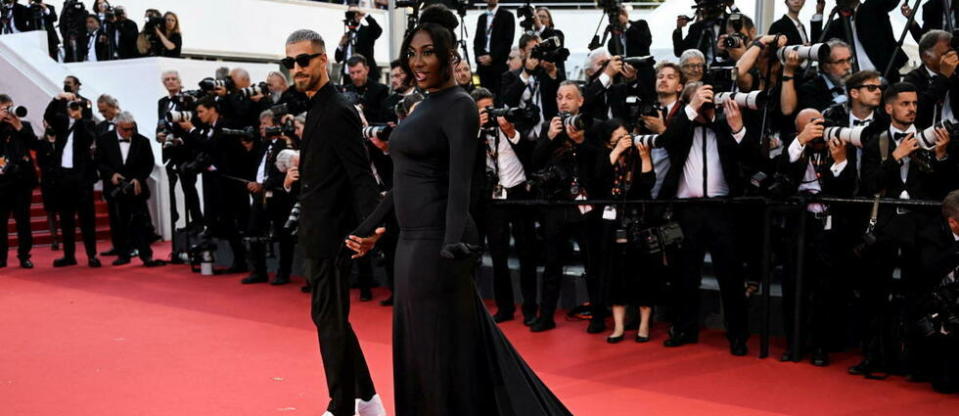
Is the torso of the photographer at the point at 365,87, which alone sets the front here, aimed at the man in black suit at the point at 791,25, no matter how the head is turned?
no

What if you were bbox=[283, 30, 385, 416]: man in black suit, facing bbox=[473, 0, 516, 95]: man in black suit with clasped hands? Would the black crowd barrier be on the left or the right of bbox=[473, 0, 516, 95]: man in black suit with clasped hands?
right

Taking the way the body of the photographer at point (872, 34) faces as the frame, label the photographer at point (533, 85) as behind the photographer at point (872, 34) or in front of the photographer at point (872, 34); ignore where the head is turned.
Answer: in front

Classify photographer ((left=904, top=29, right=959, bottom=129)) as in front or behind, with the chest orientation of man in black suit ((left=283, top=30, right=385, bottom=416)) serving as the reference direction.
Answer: behind

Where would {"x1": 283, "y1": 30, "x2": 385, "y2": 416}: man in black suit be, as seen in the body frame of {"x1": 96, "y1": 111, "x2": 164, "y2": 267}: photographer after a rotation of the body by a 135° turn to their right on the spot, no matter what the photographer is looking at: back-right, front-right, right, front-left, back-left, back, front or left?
back-left

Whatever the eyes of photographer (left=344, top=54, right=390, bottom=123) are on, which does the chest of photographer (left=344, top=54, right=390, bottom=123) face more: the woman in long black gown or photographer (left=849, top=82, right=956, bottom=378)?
the woman in long black gown

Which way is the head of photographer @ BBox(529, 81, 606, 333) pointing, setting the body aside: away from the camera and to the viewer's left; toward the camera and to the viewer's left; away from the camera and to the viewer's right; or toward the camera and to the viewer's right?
toward the camera and to the viewer's left

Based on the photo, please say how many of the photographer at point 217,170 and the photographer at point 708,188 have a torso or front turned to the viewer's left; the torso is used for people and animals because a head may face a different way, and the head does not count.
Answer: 1

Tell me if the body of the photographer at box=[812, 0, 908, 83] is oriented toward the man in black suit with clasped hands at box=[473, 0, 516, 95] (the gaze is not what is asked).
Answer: no

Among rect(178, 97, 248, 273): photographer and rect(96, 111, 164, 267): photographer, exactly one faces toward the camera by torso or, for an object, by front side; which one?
rect(96, 111, 164, 267): photographer

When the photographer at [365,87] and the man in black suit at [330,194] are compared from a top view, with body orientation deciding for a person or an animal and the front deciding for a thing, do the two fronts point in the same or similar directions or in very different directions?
same or similar directions

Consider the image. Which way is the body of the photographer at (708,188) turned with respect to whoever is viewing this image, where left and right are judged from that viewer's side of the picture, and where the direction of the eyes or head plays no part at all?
facing the viewer

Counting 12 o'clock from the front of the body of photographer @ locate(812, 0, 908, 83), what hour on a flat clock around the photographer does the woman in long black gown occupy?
The woman in long black gown is roughly at 11 o'clock from the photographer.

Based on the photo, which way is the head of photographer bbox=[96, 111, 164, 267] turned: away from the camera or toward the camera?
toward the camera

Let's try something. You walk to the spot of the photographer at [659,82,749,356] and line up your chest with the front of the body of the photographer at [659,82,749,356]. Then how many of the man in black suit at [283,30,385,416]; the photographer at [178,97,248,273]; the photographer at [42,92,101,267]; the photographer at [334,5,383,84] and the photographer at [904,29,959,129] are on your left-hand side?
1

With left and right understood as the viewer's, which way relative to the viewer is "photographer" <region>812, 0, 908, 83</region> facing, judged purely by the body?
facing the viewer and to the left of the viewer

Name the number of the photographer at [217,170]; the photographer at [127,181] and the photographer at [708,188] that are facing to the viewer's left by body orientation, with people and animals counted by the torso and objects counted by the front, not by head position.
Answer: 1
